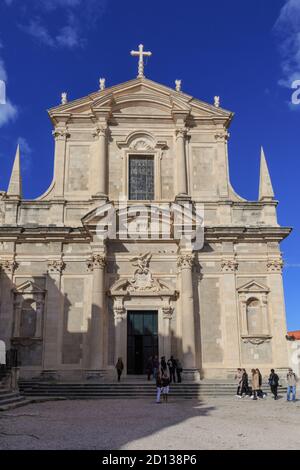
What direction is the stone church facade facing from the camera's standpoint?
toward the camera

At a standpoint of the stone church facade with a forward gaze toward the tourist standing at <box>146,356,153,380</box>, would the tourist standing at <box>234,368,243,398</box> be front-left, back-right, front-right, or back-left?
front-left
